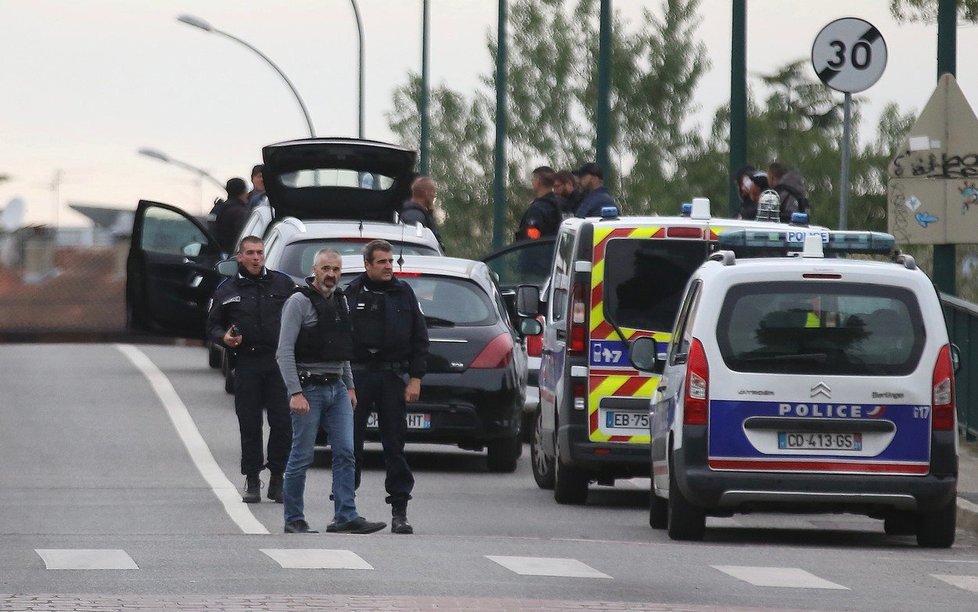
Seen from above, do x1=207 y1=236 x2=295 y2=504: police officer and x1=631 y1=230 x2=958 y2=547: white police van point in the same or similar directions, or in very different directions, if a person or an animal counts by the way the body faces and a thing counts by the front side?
very different directions

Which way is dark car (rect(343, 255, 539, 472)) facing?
away from the camera

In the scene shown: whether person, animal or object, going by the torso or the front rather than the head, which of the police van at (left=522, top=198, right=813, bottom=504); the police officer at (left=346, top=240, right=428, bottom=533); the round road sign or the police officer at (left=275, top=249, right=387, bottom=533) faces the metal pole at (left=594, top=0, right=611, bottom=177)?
the police van

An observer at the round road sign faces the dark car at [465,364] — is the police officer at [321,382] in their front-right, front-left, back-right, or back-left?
front-left

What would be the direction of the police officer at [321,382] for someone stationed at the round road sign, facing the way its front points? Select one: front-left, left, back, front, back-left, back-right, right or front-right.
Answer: front-right

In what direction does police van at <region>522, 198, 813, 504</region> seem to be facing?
away from the camera

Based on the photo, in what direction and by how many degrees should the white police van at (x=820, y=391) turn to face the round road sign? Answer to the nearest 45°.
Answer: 0° — it already faces it

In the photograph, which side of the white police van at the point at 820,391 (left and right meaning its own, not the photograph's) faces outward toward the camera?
back

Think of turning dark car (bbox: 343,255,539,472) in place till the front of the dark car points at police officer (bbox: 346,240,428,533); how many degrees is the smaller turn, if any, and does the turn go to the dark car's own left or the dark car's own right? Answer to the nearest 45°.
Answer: approximately 180°

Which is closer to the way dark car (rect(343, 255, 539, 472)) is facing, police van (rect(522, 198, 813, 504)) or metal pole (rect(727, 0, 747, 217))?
the metal pole

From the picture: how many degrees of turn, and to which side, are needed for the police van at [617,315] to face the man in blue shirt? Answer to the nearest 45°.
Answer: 0° — it already faces them

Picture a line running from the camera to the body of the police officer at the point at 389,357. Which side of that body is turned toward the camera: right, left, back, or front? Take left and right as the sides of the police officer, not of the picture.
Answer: front

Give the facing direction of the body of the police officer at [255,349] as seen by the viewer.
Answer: toward the camera
